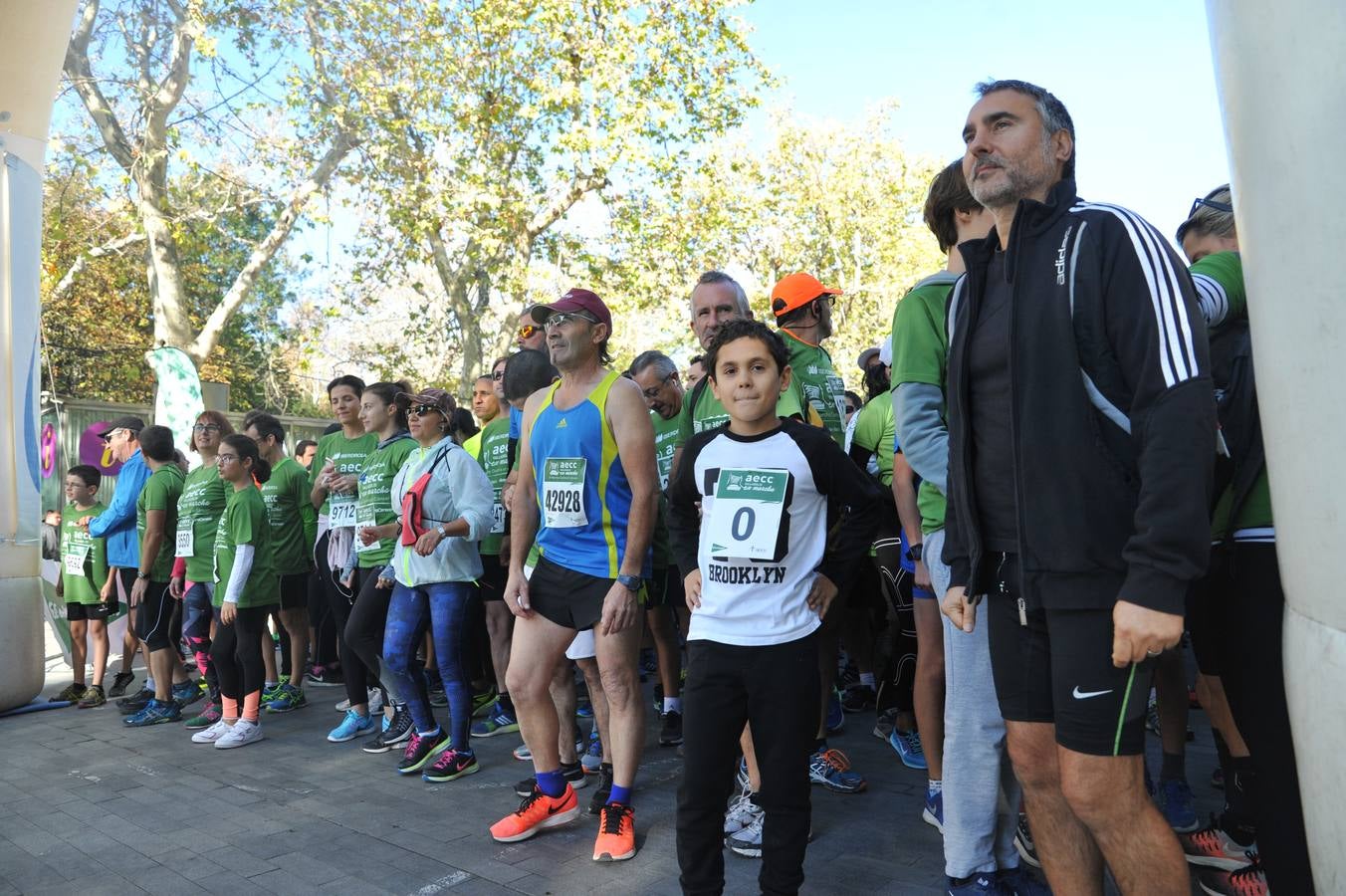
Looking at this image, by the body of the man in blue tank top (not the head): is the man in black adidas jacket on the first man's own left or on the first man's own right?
on the first man's own left

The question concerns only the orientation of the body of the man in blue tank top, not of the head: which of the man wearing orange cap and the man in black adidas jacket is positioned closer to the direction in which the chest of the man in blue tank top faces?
the man in black adidas jacket

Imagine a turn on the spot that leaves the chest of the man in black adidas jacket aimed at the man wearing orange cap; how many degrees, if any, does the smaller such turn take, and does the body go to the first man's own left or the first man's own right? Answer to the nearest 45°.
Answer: approximately 90° to the first man's own right

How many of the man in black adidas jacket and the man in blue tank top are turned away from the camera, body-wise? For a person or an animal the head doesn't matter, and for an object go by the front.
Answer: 0

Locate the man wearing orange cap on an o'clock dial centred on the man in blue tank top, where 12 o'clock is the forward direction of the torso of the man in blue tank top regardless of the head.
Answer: The man wearing orange cap is roughly at 7 o'clock from the man in blue tank top.

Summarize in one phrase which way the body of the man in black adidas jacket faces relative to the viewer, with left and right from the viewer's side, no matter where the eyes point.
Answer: facing the viewer and to the left of the viewer

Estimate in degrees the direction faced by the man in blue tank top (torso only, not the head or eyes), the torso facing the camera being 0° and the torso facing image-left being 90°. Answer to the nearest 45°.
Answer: approximately 45°
